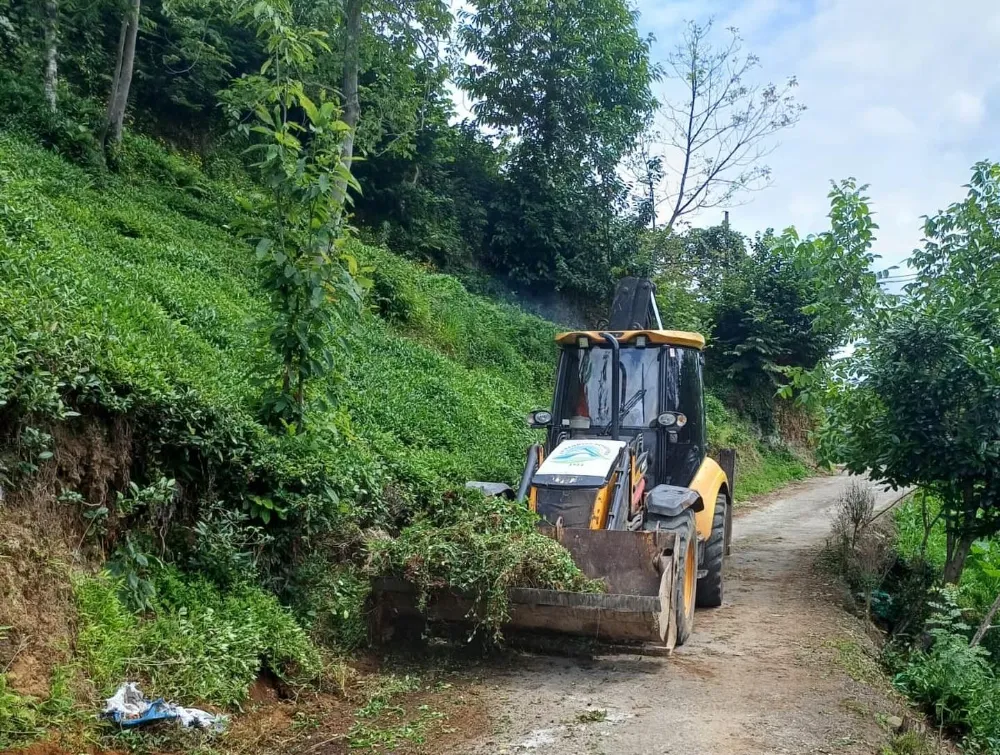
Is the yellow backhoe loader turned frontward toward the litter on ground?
yes

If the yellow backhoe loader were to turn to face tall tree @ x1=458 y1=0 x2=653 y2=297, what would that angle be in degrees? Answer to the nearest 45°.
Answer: approximately 135° to its right

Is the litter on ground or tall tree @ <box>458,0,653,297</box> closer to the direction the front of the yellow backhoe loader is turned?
the litter on ground

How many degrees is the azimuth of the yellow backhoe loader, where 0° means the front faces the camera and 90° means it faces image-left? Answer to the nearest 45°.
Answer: approximately 45°

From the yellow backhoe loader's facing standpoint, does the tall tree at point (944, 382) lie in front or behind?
behind
